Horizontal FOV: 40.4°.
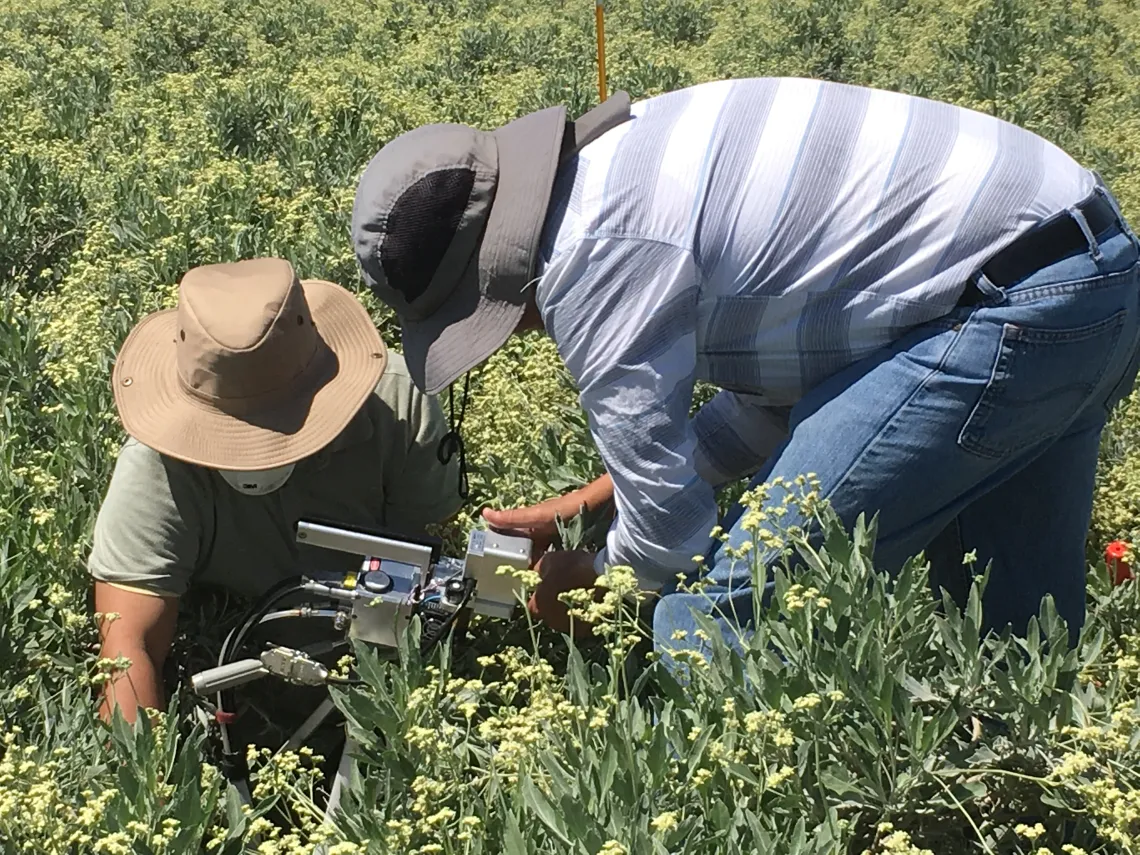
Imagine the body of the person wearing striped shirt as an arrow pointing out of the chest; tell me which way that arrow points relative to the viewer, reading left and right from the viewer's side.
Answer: facing to the left of the viewer

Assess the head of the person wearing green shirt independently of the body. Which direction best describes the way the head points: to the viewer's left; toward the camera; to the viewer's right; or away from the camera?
toward the camera

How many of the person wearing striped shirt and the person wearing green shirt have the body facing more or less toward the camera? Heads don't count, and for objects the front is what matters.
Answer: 1

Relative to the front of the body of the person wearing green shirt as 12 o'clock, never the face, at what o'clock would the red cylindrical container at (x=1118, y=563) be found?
The red cylindrical container is roughly at 9 o'clock from the person wearing green shirt.

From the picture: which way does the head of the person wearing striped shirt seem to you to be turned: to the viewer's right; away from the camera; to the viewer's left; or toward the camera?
to the viewer's left

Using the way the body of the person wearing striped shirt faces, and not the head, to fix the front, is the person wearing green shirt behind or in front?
in front

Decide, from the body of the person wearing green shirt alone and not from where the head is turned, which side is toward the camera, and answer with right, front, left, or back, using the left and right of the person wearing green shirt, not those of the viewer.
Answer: front

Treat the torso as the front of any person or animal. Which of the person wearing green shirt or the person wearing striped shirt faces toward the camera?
the person wearing green shirt

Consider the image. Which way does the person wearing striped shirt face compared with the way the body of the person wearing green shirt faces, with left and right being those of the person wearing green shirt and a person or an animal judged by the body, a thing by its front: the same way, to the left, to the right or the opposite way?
to the right
